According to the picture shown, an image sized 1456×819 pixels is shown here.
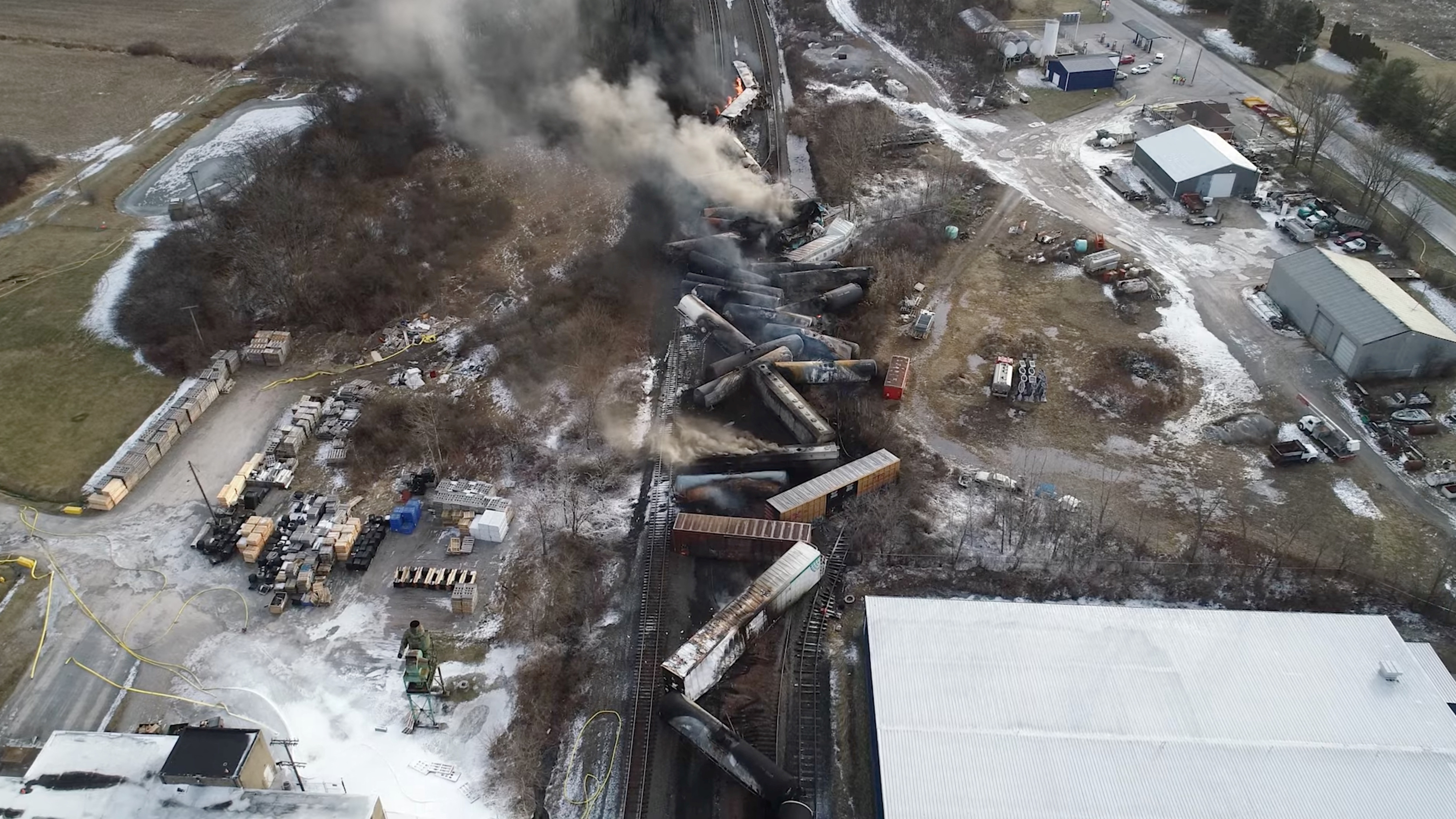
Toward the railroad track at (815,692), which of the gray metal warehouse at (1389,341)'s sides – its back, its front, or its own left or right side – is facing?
front

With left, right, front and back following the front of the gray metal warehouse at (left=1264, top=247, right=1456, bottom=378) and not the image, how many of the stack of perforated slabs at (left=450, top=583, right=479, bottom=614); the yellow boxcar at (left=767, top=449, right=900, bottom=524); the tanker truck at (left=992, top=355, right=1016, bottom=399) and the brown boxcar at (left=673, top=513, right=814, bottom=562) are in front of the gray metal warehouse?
4

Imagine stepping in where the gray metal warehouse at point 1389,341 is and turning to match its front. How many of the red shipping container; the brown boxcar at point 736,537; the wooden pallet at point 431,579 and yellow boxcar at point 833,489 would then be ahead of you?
4

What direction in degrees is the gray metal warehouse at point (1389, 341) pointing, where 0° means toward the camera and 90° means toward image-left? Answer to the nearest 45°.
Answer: approximately 45°

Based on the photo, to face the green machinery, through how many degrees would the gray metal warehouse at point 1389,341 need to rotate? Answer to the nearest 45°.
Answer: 0° — it already faces it

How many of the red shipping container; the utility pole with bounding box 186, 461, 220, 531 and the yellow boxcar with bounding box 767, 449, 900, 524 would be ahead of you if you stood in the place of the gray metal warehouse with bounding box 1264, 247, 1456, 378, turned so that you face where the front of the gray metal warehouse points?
3

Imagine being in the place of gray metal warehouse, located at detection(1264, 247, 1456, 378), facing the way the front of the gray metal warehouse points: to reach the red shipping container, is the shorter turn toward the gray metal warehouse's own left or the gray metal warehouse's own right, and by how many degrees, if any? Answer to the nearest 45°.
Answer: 0° — it already faces it

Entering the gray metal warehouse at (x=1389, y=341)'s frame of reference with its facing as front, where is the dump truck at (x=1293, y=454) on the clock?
The dump truck is roughly at 11 o'clock from the gray metal warehouse.

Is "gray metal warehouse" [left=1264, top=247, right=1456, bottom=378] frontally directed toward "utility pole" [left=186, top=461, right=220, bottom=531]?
yes

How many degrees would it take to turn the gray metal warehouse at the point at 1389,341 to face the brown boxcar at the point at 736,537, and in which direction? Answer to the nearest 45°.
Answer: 0° — it already faces it

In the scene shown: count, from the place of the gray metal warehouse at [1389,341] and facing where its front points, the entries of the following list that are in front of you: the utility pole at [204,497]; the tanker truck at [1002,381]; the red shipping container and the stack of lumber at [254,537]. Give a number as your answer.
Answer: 4

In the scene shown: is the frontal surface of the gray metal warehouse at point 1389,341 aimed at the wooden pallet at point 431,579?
yes

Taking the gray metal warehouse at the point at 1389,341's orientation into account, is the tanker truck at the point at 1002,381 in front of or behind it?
in front

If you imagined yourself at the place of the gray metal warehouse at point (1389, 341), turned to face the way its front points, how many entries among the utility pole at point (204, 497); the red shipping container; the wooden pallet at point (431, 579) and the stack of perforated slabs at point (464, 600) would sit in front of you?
4

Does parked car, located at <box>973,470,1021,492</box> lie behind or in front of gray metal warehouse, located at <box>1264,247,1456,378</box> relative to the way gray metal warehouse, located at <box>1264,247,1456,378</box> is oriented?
in front

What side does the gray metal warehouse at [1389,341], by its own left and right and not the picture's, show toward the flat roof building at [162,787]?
front
